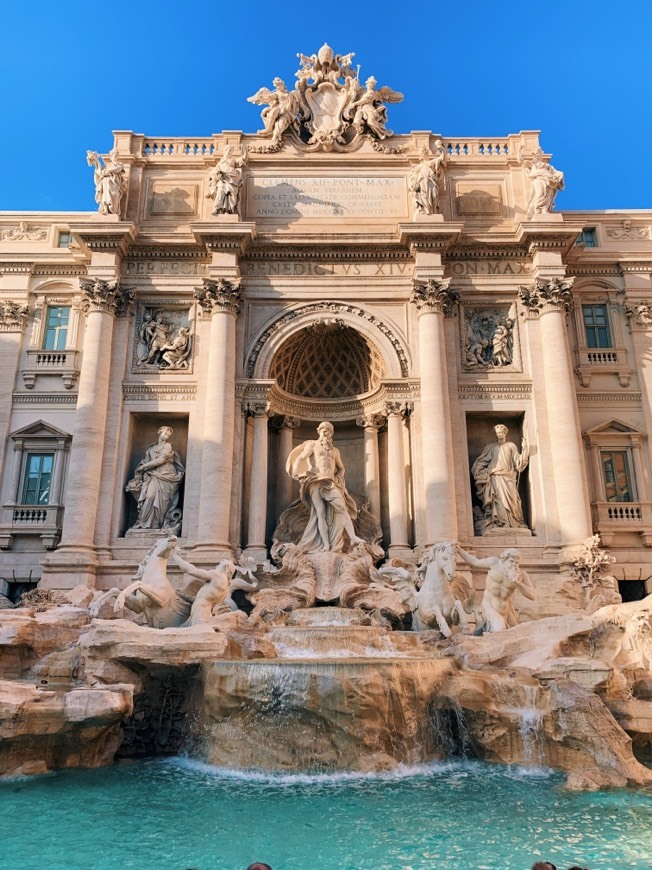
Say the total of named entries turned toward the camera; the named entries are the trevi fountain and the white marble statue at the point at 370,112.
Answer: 2

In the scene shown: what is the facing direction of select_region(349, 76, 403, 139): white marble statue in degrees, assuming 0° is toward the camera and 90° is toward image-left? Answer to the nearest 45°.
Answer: approximately 0°

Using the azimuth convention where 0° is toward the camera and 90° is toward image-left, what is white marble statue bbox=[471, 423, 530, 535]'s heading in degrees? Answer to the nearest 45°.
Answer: approximately 0°
